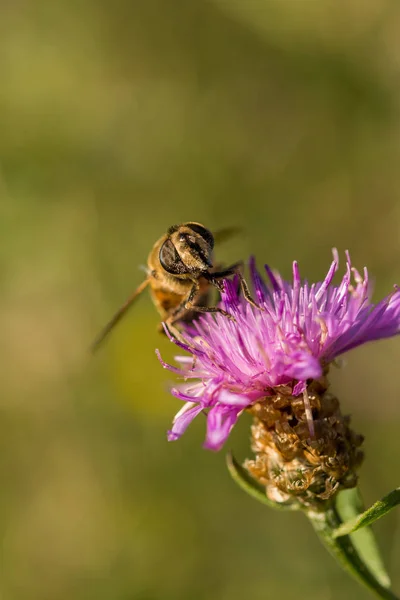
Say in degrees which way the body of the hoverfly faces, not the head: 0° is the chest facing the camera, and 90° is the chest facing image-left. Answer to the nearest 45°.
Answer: approximately 315°
